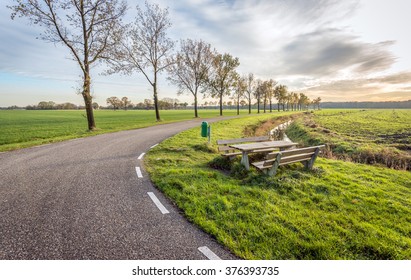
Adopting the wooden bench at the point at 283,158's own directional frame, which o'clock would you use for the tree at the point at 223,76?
The tree is roughly at 1 o'clock from the wooden bench.

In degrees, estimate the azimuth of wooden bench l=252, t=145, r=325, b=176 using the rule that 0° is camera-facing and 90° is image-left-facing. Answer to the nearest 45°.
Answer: approximately 135°
